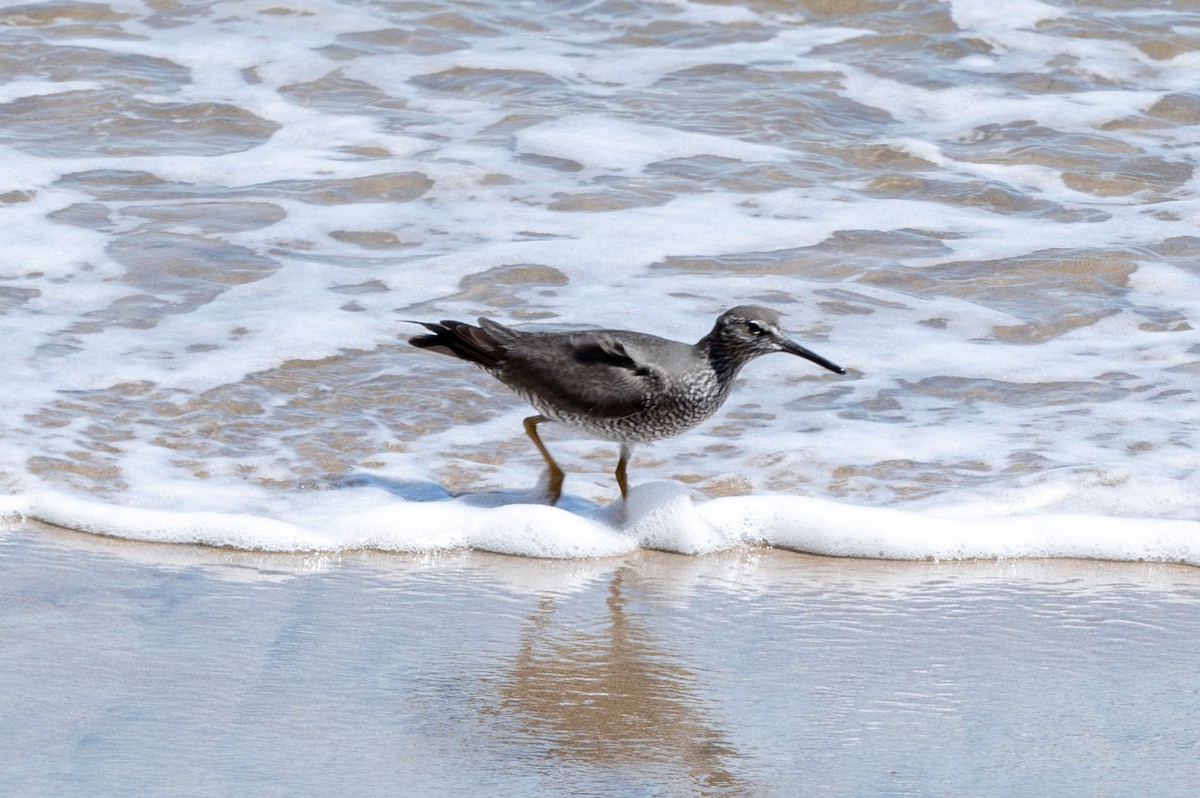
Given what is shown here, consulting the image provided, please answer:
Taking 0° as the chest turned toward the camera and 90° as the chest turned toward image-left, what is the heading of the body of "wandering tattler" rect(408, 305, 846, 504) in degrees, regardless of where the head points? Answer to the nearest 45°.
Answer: approximately 270°
